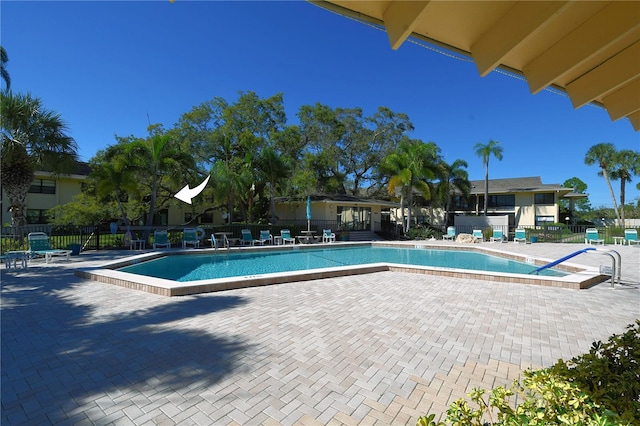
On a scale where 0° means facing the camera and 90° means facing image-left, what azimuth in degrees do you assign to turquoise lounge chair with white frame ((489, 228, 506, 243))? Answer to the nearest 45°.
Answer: approximately 0°

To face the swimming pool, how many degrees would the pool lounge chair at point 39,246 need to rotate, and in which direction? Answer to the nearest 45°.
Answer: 0° — it already faces it

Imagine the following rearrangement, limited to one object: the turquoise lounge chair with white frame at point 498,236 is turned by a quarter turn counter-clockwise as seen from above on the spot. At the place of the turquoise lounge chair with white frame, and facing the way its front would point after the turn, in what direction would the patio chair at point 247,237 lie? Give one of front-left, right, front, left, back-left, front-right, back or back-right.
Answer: back-right

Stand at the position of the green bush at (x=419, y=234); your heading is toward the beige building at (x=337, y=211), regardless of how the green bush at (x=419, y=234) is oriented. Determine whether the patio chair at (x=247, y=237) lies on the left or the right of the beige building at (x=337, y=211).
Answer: left

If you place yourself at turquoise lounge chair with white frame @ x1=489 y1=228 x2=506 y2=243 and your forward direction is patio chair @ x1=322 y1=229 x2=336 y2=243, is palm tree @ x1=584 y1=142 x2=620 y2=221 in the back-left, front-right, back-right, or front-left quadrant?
back-right

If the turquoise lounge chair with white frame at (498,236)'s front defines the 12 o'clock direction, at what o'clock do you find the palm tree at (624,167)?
The palm tree is roughly at 7 o'clock from the turquoise lounge chair with white frame.

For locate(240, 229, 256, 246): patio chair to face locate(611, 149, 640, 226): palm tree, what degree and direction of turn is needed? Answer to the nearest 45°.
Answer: approximately 45° to its left

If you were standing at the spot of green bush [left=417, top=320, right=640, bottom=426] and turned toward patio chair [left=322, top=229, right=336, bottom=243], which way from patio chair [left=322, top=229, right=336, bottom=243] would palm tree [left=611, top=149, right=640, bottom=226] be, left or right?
right

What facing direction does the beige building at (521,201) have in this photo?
toward the camera

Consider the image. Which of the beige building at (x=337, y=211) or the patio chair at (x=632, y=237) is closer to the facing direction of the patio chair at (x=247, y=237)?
the patio chair

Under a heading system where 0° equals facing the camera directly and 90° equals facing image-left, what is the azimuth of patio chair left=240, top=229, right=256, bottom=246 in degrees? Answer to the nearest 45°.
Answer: approximately 315°

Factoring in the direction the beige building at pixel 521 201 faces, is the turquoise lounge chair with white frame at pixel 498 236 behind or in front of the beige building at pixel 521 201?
in front

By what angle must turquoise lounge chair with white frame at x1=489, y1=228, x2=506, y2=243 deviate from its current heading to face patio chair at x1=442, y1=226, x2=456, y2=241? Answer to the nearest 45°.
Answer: approximately 90° to its right

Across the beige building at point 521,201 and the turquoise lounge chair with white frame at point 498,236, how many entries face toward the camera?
2
